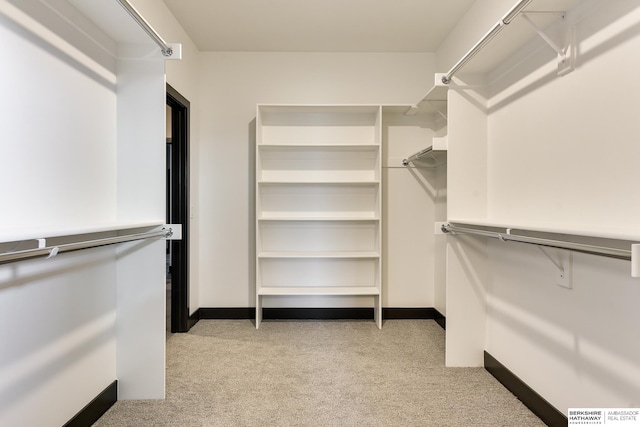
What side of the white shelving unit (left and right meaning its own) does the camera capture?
front

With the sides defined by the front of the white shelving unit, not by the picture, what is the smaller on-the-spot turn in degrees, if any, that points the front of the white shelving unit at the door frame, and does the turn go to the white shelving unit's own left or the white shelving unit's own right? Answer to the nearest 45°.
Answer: approximately 90° to the white shelving unit's own right
